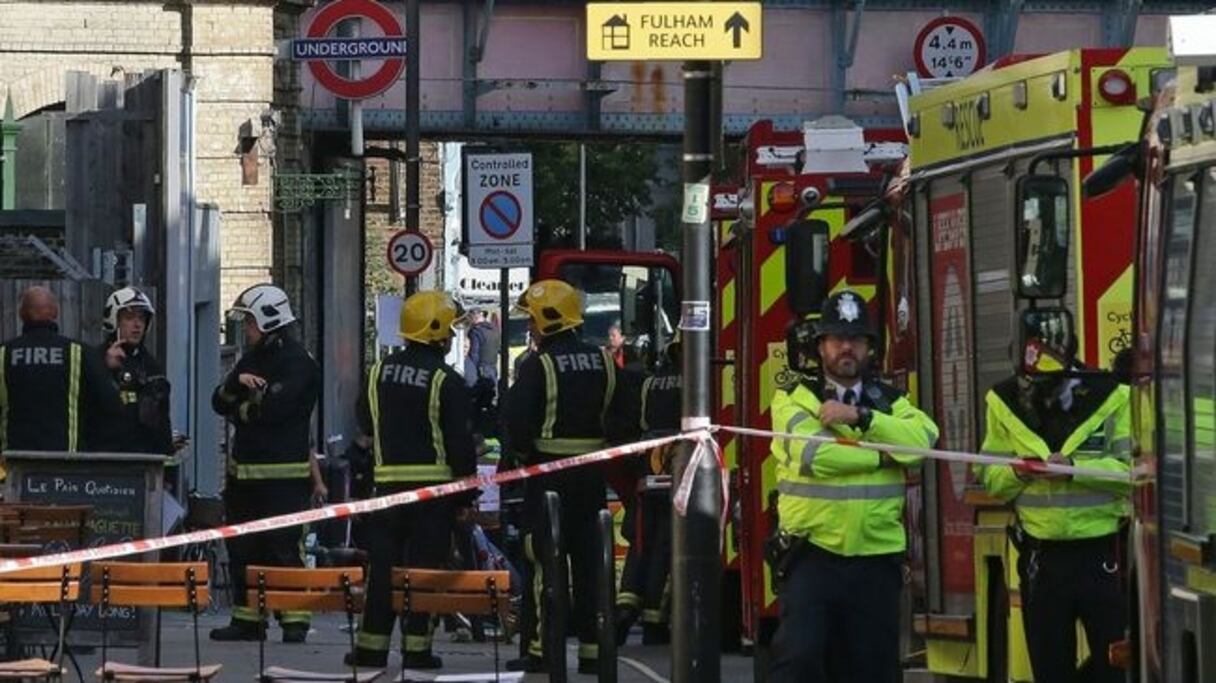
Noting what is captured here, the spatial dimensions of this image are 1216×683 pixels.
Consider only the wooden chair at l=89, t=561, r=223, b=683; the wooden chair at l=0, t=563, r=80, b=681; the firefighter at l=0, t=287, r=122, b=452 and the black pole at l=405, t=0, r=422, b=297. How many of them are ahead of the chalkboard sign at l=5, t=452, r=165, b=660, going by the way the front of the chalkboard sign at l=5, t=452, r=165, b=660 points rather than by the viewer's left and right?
2

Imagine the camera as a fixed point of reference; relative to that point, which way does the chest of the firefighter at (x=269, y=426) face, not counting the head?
to the viewer's left

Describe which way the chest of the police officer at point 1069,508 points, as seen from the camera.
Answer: toward the camera

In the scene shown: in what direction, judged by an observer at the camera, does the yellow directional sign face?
facing the viewer

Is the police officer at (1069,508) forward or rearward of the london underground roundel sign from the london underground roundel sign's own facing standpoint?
forward

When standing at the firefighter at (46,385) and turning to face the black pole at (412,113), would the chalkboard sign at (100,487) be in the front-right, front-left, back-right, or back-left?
back-right

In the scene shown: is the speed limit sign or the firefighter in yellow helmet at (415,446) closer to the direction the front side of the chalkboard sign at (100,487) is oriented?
the firefighter in yellow helmet
